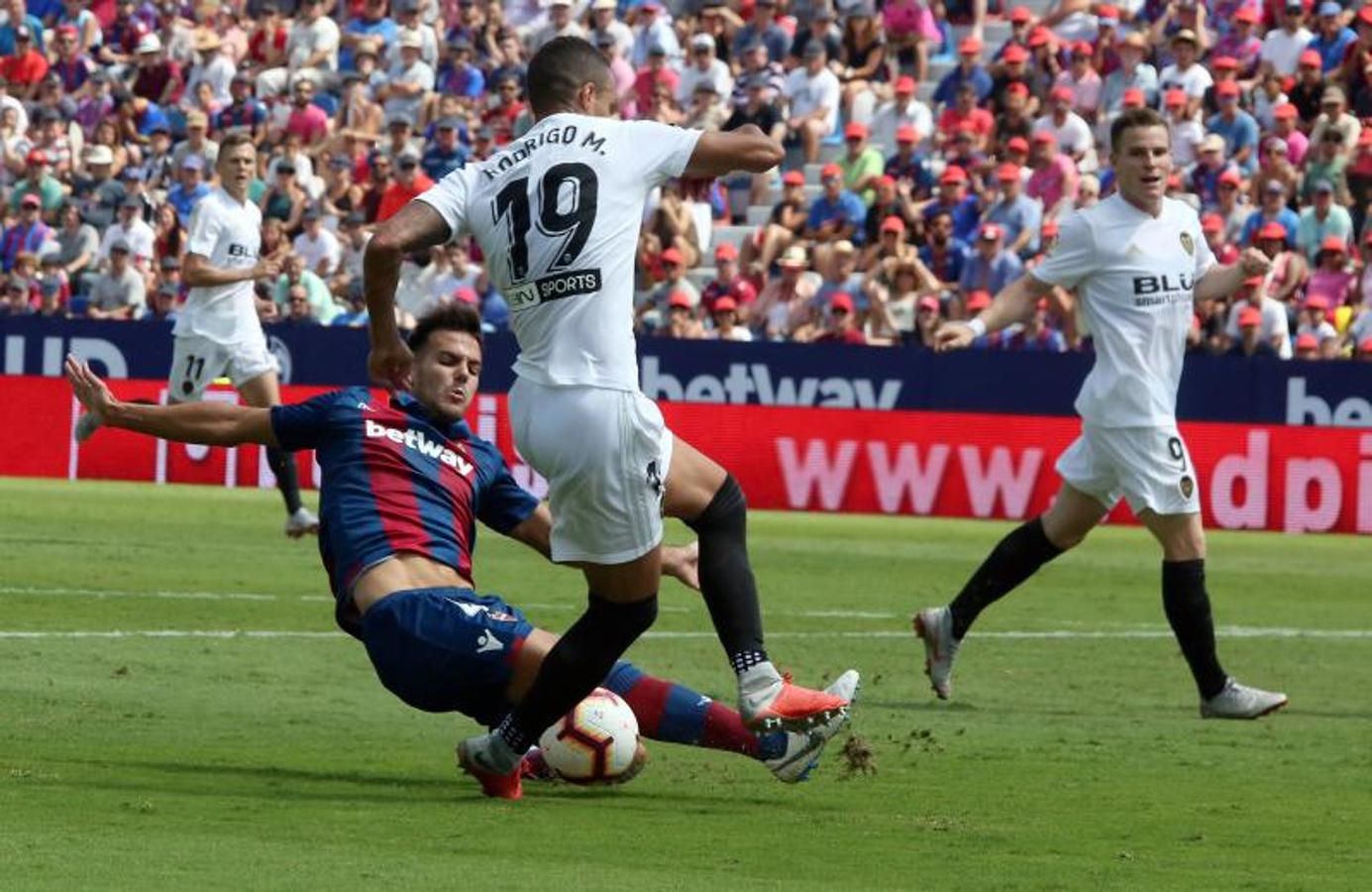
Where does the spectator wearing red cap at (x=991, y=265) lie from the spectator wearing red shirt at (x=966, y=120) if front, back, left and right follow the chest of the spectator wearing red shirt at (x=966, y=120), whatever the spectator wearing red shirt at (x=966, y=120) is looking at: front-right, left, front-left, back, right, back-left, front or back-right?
front

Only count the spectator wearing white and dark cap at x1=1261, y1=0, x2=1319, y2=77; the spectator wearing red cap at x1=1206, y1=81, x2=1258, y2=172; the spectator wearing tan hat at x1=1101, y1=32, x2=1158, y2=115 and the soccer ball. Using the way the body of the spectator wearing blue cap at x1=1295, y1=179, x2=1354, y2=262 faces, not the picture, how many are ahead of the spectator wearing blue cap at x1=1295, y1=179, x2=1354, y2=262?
1

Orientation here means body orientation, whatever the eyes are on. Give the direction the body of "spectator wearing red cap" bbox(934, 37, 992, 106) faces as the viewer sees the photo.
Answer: toward the camera

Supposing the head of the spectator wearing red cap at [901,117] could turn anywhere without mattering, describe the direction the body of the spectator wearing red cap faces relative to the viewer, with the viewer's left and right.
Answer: facing the viewer

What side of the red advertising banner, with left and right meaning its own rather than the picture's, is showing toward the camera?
front

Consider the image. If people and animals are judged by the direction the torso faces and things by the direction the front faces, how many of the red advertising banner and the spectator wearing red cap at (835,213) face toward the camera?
2

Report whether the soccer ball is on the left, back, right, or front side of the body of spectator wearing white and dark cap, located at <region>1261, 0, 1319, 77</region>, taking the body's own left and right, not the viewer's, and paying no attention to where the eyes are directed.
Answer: front
